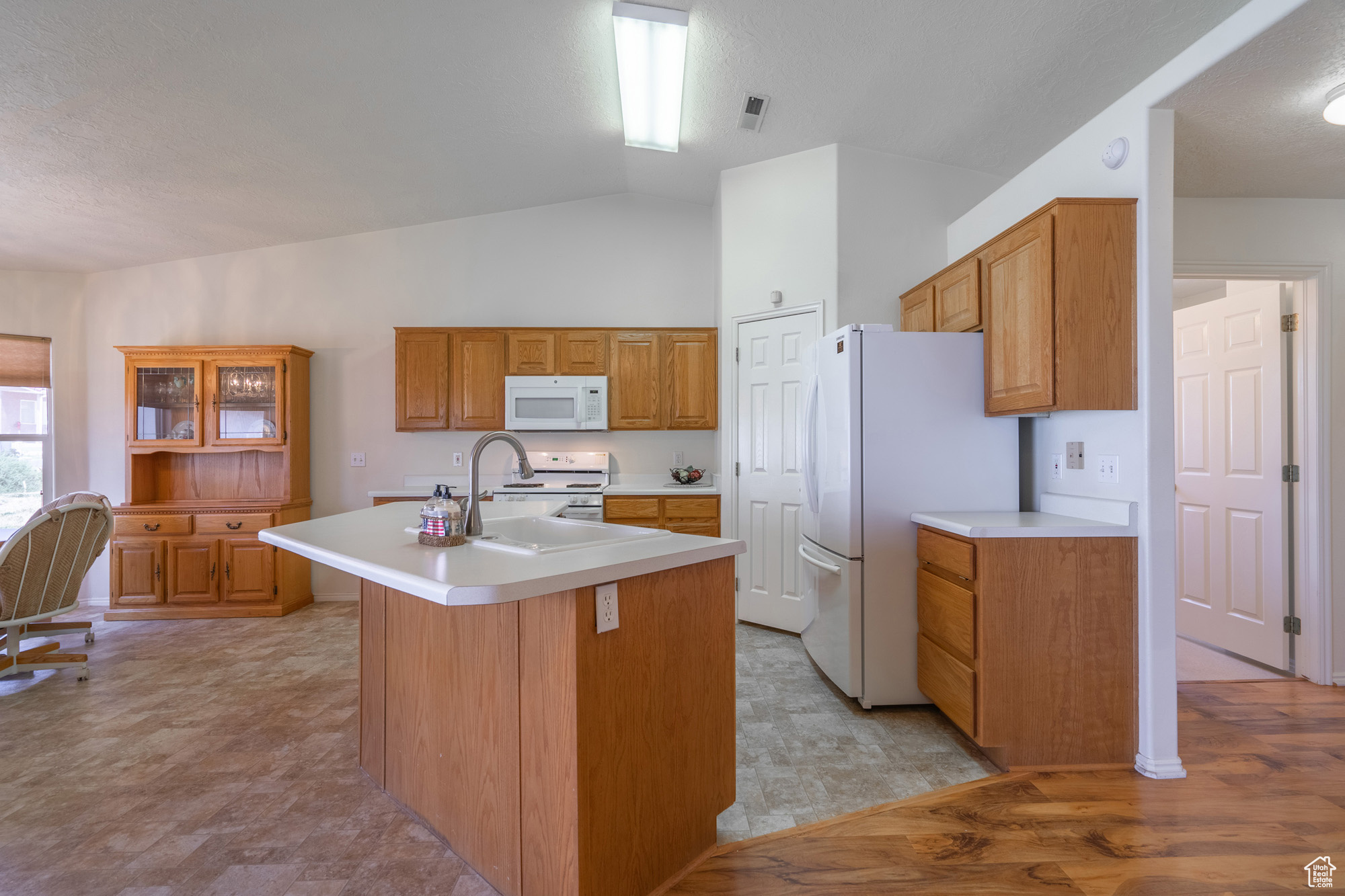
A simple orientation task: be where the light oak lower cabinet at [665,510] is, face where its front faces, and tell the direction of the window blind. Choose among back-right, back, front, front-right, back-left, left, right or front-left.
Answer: right

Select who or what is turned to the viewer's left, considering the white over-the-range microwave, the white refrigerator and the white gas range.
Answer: the white refrigerator

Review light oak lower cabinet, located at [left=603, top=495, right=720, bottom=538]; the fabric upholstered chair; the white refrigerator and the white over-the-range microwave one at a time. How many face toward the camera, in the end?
2

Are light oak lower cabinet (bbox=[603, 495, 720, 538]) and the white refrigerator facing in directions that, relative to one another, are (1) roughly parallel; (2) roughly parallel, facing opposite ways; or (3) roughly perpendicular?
roughly perpendicular

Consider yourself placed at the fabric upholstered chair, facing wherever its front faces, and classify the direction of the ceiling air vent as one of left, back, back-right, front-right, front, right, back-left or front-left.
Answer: back

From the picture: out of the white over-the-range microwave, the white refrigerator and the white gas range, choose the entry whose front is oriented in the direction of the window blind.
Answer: the white refrigerator

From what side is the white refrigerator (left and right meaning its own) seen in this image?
left

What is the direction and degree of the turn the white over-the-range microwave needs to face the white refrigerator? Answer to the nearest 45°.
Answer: approximately 45° to its left

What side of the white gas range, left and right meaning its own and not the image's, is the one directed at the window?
right

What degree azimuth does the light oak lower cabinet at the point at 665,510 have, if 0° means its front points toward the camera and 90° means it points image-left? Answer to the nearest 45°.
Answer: approximately 0°

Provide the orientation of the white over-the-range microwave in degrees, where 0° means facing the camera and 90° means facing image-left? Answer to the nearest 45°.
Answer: approximately 0°

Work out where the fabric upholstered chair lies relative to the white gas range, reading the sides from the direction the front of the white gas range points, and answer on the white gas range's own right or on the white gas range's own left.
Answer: on the white gas range's own right
